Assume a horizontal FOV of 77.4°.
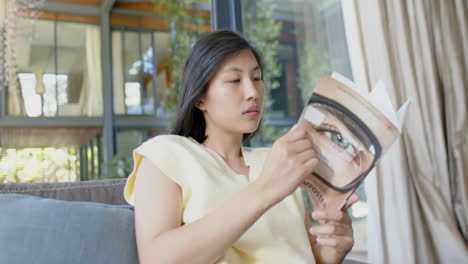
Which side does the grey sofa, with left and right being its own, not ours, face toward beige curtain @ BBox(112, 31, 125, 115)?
back

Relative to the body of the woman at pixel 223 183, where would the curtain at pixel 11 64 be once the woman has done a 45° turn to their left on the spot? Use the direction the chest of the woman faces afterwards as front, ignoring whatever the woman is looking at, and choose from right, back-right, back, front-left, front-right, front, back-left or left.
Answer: back-left

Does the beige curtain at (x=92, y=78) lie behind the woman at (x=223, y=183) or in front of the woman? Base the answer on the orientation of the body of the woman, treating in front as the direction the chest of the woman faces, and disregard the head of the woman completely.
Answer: behind

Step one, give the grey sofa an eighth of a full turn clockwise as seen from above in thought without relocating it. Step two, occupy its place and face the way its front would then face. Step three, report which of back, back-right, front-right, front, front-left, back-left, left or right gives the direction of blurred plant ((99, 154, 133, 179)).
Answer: back-right

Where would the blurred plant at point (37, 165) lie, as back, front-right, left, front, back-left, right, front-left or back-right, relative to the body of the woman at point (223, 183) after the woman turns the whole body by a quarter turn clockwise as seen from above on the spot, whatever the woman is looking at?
right

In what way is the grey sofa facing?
toward the camera

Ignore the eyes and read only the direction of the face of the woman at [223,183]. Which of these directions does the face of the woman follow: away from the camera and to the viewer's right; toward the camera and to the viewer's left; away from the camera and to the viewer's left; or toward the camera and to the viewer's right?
toward the camera and to the viewer's right

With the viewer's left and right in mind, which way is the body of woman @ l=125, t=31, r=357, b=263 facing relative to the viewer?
facing the viewer and to the right of the viewer
